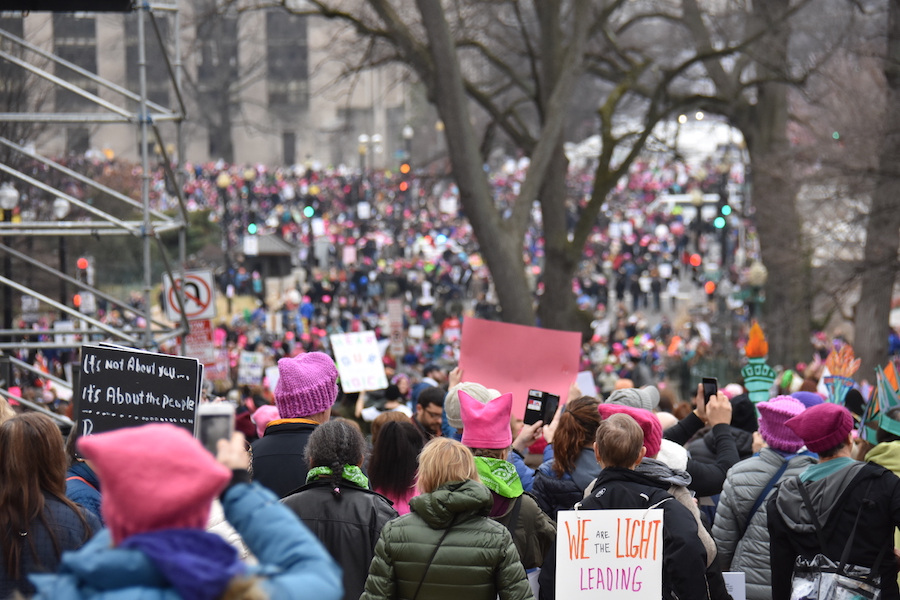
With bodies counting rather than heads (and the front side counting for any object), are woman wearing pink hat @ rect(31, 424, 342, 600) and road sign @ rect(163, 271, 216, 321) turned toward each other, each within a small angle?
yes

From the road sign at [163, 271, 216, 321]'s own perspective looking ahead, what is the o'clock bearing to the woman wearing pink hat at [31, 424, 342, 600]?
The woman wearing pink hat is roughly at 12 o'clock from the road sign.

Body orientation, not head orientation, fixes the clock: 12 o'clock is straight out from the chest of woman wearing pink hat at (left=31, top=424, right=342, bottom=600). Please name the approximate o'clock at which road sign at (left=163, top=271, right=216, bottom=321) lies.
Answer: The road sign is roughly at 12 o'clock from the woman wearing pink hat.

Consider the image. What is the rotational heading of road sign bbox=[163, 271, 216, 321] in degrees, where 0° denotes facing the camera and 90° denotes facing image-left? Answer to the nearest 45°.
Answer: approximately 0°

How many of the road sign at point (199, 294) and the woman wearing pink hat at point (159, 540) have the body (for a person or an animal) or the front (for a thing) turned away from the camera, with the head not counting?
1

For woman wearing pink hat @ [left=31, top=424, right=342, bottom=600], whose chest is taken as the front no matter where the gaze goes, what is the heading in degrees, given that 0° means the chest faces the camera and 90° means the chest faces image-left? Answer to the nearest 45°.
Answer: approximately 180°

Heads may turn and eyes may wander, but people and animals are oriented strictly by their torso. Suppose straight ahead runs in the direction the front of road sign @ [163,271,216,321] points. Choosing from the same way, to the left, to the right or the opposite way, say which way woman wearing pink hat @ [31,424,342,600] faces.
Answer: the opposite way
